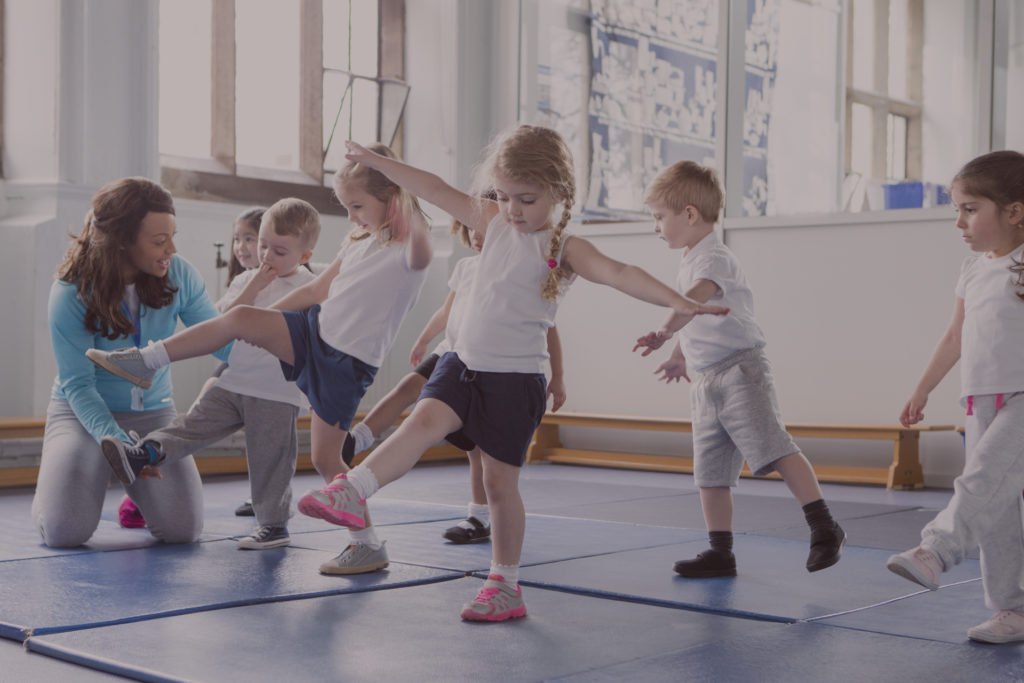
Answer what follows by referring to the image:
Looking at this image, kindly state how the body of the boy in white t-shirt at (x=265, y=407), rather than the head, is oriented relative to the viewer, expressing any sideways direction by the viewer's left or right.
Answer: facing the viewer and to the left of the viewer

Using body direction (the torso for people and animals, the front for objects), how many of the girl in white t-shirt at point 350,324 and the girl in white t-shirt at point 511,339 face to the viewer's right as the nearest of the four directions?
0

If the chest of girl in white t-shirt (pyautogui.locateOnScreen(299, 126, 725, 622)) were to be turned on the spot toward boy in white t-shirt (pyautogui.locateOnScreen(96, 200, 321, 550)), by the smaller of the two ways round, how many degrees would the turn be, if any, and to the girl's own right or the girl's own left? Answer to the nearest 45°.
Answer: approximately 90° to the girl's own right

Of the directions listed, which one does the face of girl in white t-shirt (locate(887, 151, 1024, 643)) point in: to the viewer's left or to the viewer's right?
to the viewer's left

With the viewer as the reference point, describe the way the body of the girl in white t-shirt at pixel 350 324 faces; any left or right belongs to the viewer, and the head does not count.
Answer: facing to the left of the viewer

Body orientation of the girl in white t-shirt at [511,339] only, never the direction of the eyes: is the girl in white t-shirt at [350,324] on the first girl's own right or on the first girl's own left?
on the first girl's own right

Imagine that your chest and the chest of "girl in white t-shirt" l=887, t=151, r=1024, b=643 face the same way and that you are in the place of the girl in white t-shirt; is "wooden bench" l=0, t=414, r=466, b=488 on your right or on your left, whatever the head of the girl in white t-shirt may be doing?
on your right

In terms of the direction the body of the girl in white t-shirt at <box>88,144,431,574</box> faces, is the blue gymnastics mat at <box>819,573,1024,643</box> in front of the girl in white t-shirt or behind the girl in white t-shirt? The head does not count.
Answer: behind

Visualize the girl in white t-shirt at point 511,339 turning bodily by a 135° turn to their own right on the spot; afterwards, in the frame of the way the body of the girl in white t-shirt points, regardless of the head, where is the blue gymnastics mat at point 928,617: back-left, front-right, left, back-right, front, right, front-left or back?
right

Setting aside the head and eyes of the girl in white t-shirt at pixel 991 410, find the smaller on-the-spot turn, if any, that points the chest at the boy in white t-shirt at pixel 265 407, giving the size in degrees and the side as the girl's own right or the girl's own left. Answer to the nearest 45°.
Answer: approximately 45° to the girl's own right

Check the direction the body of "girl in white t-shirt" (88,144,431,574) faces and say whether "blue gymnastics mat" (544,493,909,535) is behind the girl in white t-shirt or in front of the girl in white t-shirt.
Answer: behind

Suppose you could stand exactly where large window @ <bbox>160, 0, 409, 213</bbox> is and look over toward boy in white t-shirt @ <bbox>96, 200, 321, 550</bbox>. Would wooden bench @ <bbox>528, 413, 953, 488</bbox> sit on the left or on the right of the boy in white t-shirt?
left

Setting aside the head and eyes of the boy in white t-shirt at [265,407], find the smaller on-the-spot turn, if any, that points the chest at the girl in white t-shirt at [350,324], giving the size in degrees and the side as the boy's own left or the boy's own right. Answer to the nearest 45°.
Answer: approximately 45° to the boy's own left

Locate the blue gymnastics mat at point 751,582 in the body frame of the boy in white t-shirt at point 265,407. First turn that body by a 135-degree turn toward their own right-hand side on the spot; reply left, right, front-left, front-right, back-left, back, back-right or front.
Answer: back-right
